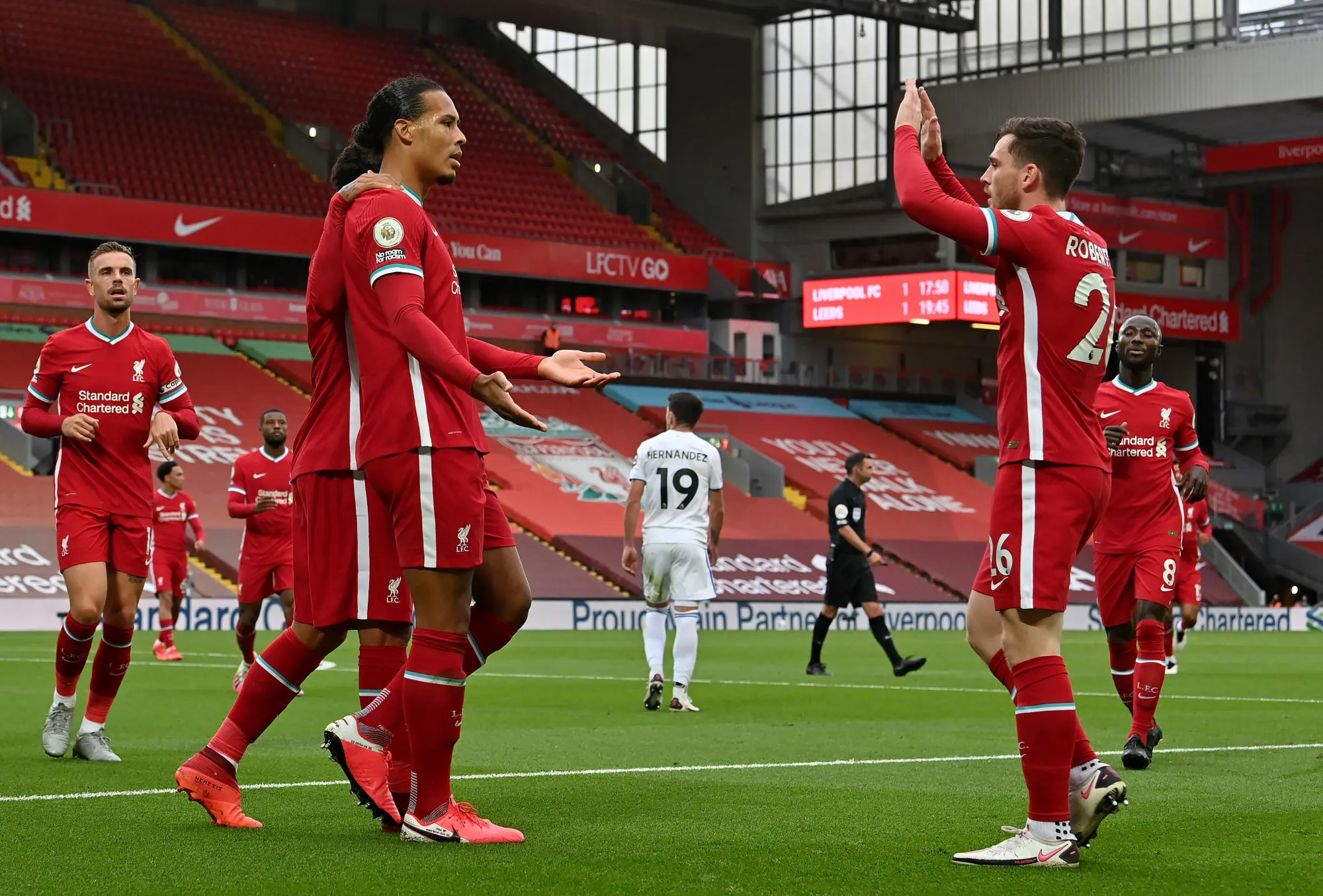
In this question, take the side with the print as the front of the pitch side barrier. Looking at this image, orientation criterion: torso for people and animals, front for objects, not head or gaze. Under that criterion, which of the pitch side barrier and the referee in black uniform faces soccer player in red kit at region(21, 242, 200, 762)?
the pitch side barrier

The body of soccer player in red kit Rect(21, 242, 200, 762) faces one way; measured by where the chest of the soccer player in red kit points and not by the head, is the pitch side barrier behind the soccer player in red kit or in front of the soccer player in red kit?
behind

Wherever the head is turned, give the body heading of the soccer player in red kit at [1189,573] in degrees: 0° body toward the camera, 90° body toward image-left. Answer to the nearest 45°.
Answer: approximately 45°

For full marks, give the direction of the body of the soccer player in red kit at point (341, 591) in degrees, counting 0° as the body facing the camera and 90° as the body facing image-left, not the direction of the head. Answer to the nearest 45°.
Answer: approximately 270°

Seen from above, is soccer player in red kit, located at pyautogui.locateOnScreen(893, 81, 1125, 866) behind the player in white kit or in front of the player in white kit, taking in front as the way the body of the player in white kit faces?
behind

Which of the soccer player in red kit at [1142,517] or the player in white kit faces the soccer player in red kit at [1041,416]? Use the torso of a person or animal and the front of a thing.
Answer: the soccer player in red kit at [1142,517]

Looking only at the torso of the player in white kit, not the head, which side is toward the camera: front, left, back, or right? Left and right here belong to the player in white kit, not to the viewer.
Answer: back

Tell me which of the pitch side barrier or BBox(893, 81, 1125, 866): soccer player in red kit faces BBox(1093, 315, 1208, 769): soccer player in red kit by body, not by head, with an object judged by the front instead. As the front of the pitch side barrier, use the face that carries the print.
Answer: the pitch side barrier

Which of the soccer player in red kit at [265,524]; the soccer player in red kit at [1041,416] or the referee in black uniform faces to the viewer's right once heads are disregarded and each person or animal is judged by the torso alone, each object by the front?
the referee in black uniform

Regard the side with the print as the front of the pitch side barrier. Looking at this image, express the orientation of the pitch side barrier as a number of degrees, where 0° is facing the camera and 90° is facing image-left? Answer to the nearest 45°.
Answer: approximately 0°

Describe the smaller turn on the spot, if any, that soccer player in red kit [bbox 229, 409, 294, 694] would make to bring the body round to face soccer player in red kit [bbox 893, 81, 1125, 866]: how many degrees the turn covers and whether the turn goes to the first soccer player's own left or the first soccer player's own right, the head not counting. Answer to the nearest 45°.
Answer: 0° — they already face them

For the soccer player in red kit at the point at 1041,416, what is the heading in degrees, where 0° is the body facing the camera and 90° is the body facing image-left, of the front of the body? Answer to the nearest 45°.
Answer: approximately 90°
